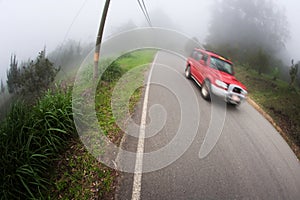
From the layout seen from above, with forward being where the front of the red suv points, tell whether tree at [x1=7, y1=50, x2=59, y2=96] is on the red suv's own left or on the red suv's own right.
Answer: on the red suv's own right

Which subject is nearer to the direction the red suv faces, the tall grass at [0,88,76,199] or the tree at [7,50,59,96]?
the tall grass

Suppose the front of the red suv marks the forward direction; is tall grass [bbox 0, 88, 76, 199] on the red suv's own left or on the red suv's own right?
on the red suv's own right

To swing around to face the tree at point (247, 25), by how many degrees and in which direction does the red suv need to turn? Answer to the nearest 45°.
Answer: approximately 135° to its left

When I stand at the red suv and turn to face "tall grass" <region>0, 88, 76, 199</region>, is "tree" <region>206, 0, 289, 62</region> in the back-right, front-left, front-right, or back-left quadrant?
back-right
